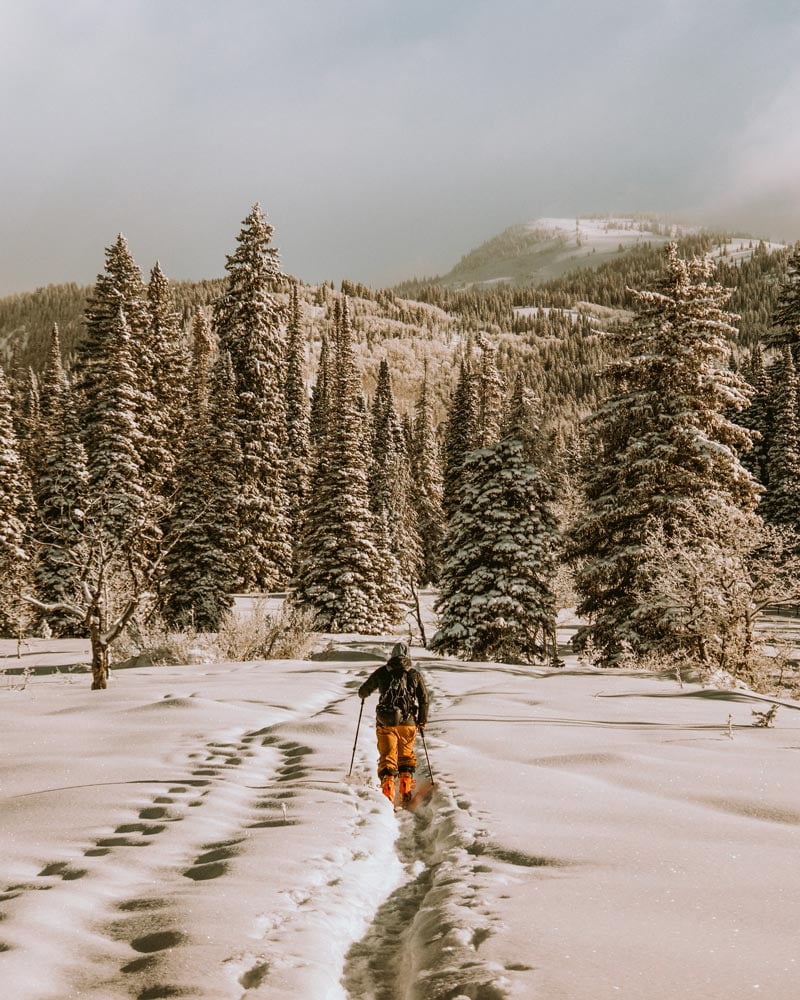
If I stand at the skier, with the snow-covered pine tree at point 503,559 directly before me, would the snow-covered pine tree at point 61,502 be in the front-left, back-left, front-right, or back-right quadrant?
front-left

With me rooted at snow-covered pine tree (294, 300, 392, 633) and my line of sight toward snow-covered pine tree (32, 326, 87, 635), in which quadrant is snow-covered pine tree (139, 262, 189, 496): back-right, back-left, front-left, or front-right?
front-right

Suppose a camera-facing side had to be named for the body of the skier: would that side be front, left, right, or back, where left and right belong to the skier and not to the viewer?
back

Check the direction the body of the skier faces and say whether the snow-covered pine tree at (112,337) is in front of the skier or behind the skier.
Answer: in front

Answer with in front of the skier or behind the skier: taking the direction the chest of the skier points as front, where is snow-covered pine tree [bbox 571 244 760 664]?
in front

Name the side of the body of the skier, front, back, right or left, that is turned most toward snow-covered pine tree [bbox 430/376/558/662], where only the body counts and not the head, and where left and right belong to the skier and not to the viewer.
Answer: front

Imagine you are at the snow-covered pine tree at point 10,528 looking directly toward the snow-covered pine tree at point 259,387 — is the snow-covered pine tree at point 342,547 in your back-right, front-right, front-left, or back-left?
front-right

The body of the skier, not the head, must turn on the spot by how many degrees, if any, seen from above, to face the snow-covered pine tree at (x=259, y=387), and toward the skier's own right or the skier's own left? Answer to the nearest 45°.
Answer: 0° — they already face it

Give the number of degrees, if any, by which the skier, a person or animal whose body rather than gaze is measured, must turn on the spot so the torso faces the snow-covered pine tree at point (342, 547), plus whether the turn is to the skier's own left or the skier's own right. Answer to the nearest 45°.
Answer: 0° — they already face it
